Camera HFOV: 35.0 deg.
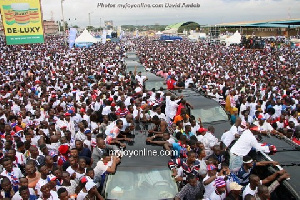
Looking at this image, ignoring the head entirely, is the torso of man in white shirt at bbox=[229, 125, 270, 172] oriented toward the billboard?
no

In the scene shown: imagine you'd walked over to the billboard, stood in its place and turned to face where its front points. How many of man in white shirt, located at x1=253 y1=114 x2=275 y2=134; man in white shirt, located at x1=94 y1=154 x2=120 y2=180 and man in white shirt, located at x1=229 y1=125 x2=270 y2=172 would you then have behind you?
0

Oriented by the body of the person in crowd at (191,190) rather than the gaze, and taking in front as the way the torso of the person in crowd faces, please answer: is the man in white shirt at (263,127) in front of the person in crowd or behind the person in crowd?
behind

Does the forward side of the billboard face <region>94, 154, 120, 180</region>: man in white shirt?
yes

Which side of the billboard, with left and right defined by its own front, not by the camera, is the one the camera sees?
front

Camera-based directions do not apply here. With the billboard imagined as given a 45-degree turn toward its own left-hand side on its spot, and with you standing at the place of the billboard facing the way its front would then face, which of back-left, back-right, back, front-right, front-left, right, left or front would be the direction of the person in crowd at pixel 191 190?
front-right

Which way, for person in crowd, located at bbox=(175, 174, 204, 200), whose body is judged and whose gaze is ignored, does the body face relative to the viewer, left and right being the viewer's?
facing the viewer and to the left of the viewer

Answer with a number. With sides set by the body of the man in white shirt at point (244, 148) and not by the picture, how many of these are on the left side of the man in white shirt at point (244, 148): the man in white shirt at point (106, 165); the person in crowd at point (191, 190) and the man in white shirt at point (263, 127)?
1

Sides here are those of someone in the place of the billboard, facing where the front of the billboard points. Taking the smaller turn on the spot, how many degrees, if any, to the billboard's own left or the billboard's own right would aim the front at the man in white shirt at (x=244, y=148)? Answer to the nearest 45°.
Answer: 0° — it already faces them
